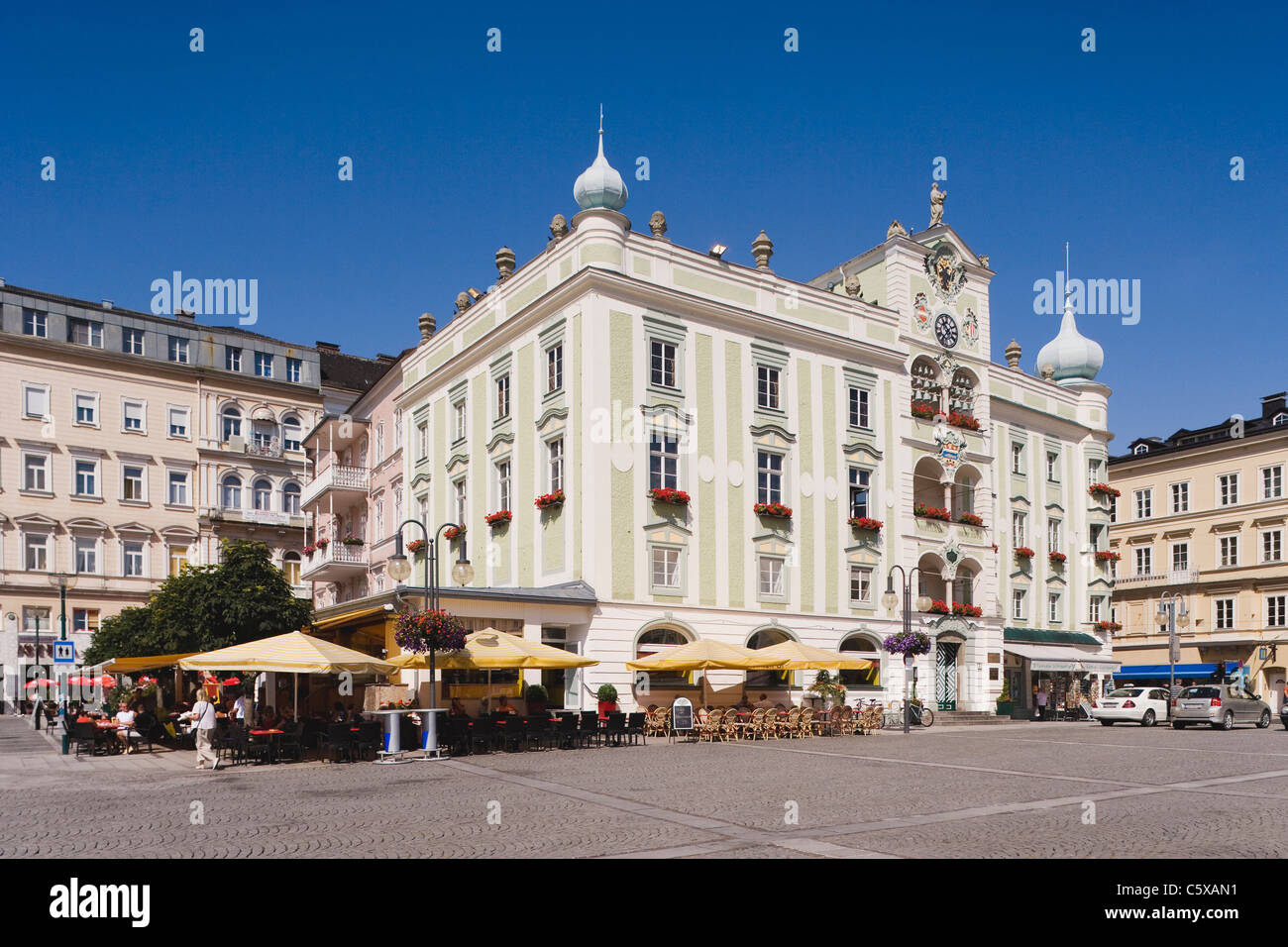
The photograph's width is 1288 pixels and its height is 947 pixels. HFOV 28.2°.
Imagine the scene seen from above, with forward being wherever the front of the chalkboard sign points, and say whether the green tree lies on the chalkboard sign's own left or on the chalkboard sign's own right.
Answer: on the chalkboard sign's own right

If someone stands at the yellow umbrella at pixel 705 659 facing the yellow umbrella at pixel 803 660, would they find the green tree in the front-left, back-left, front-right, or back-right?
back-left

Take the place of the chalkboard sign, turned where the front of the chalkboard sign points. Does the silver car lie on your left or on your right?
on your left
